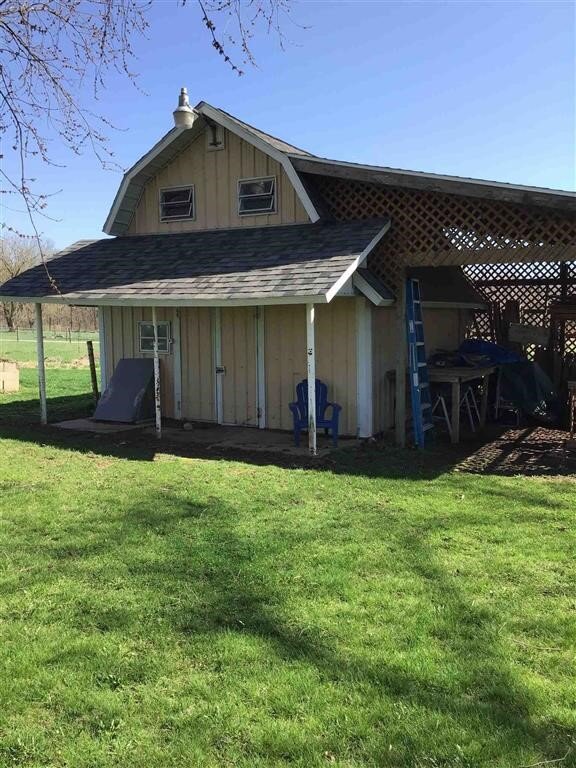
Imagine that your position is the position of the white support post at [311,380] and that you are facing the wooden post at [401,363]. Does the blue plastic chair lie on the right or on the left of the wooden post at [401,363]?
left

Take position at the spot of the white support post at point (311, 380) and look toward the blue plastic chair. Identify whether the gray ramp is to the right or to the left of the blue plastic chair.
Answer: left

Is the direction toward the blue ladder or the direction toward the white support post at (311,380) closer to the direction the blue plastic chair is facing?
the white support post

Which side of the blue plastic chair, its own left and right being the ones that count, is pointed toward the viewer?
front

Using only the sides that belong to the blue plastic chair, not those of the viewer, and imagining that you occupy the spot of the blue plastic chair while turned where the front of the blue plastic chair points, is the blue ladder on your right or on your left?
on your left

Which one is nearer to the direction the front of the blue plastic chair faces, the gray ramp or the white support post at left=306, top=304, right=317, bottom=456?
the white support post

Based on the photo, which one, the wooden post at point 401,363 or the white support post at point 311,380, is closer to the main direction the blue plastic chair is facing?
the white support post

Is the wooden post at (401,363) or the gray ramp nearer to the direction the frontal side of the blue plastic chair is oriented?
the wooden post

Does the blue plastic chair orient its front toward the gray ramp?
no

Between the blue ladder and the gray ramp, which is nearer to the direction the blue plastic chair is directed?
the blue ladder

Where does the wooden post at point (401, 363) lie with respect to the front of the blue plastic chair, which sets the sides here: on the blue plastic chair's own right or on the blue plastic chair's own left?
on the blue plastic chair's own left

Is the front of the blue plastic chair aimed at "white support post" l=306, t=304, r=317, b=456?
yes

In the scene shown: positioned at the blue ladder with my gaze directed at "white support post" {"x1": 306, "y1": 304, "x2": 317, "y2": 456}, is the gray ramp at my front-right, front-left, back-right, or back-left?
front-right
